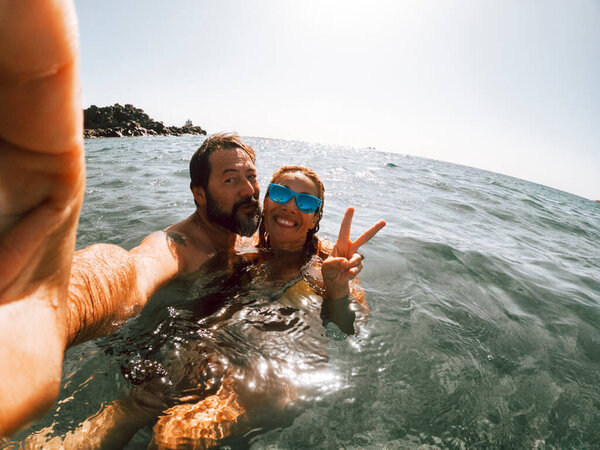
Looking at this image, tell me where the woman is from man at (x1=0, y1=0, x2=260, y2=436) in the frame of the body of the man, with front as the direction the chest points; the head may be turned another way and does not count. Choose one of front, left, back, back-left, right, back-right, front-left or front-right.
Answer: left

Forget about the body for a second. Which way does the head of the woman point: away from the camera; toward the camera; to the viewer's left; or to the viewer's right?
toward the camera

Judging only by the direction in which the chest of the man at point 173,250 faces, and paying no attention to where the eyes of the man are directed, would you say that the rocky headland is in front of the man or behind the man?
behind

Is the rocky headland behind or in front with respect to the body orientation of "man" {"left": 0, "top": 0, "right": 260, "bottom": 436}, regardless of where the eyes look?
behind

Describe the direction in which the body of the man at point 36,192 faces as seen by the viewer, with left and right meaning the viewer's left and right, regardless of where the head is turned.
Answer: facing the viewer and to the right of the viewer
